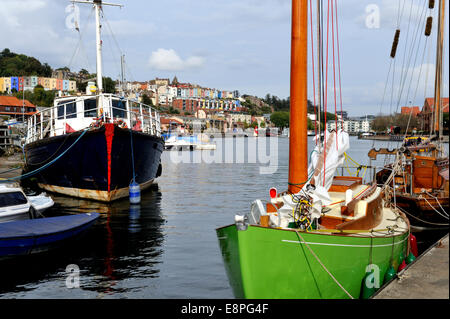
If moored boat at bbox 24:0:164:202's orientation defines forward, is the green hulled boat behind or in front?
in front

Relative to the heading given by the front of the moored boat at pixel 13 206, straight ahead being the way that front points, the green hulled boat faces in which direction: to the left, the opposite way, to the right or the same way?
the opposite way

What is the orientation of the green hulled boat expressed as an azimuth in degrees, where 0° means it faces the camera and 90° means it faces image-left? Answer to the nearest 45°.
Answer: approximately 45°
